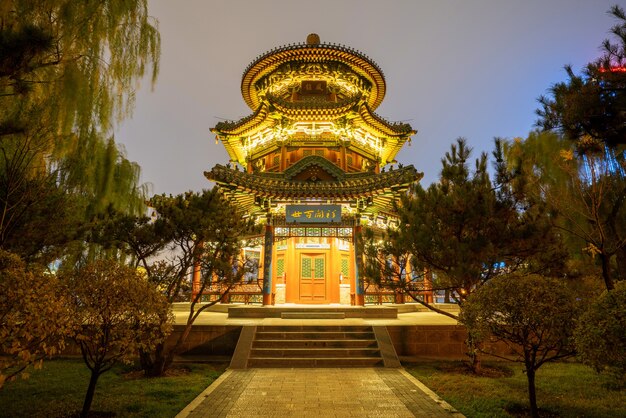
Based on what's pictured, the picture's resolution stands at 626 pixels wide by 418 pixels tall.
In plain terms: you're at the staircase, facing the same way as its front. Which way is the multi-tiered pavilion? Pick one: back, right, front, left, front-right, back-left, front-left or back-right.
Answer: back

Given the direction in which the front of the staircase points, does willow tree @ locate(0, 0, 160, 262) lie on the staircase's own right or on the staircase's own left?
on the staircase's own right

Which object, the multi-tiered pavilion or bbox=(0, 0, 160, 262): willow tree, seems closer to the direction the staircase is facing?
the willow tree

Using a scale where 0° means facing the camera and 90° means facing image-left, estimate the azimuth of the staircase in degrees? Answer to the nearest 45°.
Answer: approximately 0°

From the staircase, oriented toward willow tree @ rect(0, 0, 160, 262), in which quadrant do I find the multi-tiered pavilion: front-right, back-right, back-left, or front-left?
front-right
